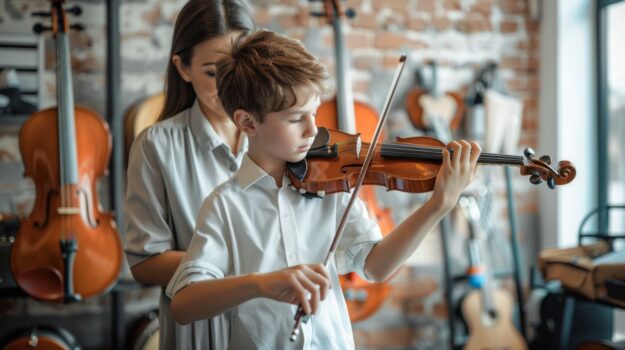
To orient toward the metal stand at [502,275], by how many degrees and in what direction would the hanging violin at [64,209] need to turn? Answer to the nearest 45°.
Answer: approximately 90° to its left

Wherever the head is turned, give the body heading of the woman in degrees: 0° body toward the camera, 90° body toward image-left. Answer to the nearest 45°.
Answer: approximately 315°

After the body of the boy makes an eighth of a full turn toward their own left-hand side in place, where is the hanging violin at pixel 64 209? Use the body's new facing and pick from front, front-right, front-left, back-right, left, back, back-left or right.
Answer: back-left

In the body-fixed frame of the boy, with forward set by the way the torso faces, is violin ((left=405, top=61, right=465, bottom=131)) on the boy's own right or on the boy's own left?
on the boy's own left

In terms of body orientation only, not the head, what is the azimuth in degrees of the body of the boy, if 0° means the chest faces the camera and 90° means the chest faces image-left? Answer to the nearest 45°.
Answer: approximately 315°

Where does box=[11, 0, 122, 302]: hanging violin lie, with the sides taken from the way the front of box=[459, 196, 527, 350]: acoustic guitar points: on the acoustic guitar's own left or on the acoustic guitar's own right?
on the acoustic guitar's own right

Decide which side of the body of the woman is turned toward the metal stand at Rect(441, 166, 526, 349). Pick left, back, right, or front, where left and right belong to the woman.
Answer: left

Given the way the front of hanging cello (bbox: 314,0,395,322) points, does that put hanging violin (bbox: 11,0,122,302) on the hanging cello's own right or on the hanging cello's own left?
on the hanging cello's own right
